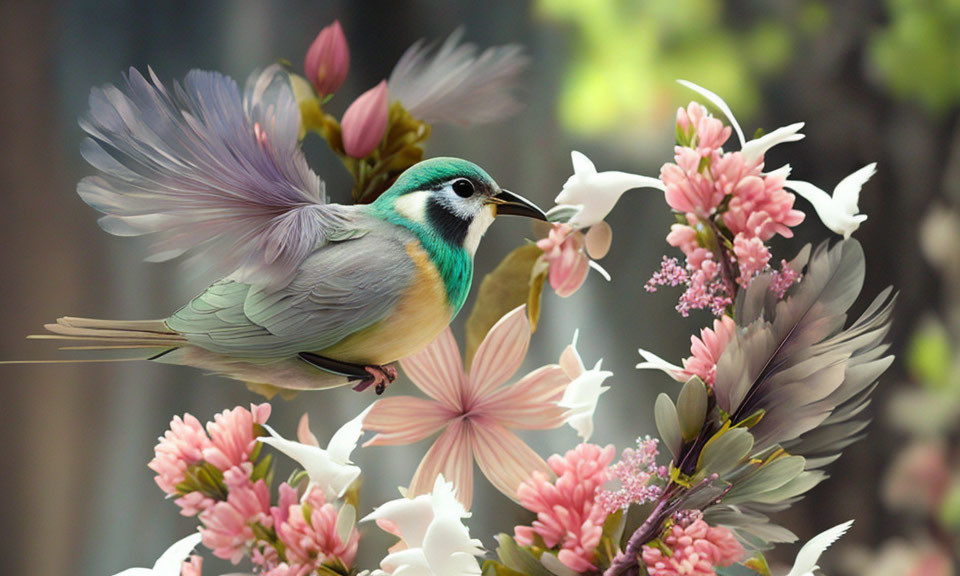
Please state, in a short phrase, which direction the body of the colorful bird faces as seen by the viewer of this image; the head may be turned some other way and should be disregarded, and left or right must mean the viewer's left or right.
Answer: facing to the right of the viewer
